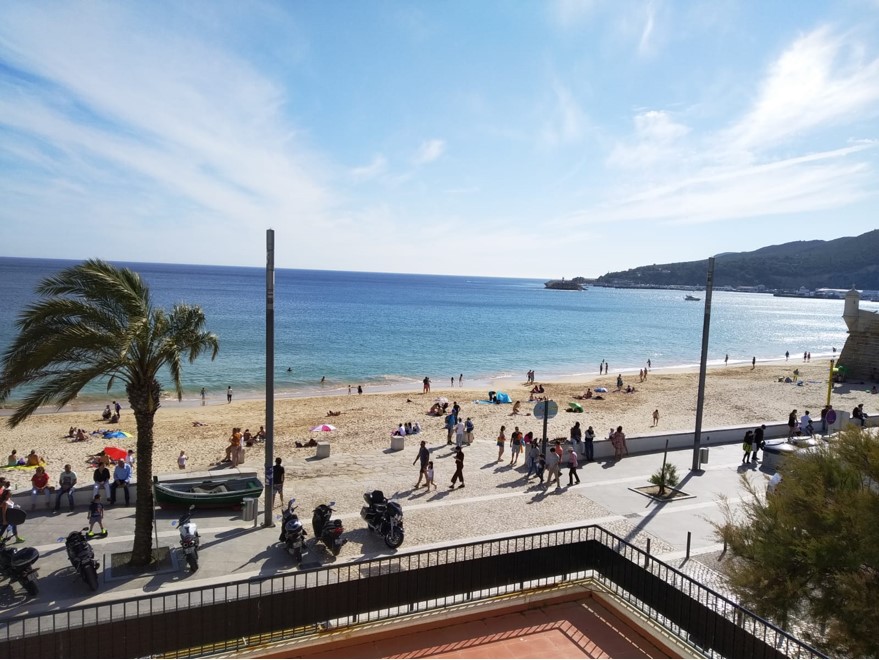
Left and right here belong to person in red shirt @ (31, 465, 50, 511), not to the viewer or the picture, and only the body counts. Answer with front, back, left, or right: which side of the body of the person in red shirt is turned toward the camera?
front

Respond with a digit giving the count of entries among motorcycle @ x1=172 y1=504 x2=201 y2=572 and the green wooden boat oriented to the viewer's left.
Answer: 1

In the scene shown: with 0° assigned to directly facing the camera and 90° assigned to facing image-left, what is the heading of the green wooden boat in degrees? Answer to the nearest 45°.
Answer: approximately 90°

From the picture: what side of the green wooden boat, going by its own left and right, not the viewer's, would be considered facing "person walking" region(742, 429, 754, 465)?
back

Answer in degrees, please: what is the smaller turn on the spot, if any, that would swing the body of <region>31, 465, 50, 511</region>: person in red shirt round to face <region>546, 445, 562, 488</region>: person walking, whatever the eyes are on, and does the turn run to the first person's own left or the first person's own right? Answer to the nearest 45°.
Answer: approximately 90° to the first person's own left

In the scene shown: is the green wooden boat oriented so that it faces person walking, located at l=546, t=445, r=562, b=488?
no

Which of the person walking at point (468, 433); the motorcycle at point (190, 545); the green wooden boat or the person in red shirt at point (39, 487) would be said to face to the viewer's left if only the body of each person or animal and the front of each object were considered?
the green wooden boat

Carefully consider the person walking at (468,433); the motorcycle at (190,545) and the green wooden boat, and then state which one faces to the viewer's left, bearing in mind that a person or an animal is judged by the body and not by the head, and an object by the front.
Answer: the green wooden boat

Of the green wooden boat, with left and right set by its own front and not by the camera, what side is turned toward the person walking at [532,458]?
back

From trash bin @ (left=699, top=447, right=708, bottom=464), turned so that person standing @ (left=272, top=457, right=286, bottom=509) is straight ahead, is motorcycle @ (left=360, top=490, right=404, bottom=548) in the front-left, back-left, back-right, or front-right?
front-left

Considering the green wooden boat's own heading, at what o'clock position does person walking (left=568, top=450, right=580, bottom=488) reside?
The person walking is roughly at 6 o'clock from the green wooden boat.

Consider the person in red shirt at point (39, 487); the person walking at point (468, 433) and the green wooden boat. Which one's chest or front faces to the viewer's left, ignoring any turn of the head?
the green wooden boat
